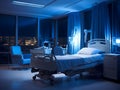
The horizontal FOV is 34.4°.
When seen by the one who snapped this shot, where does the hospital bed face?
facing the viewer and to the left of the viewer

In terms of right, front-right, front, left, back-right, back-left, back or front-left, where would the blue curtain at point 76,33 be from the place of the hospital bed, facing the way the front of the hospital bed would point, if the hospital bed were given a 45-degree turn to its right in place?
right

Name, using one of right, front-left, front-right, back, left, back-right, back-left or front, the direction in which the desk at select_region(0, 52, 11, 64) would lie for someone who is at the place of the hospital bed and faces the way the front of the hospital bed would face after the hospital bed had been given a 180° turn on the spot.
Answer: left

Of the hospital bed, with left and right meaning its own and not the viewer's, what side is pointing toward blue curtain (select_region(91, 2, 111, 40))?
back

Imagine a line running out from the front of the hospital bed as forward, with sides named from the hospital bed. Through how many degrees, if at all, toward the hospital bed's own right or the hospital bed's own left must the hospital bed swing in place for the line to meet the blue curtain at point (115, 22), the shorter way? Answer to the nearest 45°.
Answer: approximately 180°
